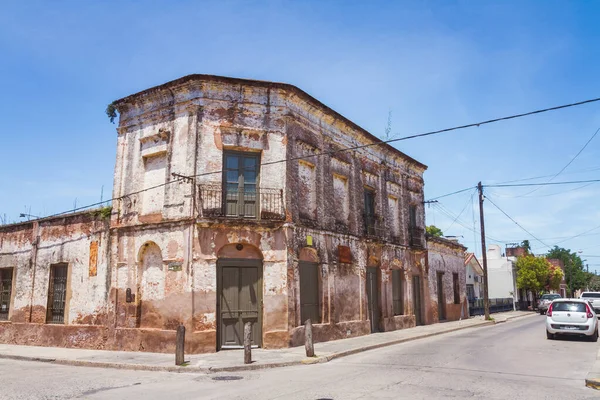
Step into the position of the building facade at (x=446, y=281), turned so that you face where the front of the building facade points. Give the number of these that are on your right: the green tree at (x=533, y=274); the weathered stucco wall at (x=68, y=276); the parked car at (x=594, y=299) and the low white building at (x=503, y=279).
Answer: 1

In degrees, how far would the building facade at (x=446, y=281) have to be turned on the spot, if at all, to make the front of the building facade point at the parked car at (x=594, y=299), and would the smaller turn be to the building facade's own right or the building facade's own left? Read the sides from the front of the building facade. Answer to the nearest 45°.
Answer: approximately 90° to the building facade's own left

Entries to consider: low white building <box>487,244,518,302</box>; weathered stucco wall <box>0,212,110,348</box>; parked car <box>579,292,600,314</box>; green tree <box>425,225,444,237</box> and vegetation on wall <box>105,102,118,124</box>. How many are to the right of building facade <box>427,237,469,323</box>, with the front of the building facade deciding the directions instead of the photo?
2

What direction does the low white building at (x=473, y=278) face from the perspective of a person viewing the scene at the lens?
facing the viewer and to the right of the viewer

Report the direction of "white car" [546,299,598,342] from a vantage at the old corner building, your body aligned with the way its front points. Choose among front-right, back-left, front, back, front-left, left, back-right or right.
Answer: left

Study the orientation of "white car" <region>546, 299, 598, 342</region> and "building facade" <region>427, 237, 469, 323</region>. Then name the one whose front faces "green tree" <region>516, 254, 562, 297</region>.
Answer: the white car

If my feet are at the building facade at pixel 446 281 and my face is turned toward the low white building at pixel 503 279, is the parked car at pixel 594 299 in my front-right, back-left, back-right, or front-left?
front-right

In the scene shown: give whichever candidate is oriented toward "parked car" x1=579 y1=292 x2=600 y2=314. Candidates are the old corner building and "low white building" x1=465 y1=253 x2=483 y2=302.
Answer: the low white building

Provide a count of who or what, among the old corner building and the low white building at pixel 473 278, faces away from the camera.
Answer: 0

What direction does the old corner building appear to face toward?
toward the camera

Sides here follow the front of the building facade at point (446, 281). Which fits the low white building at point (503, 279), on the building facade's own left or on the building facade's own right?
on the building facade's own left

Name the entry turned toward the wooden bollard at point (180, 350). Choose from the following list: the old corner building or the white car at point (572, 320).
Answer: the old corner building

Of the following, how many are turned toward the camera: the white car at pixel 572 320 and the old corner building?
1

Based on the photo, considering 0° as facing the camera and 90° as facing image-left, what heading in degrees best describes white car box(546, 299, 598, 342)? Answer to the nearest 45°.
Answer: approximately 180°

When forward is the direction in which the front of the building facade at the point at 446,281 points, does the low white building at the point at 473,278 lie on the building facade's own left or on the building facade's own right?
on the building facade's own left

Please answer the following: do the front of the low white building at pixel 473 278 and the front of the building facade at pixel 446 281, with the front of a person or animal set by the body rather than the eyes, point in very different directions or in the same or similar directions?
same or similar directions

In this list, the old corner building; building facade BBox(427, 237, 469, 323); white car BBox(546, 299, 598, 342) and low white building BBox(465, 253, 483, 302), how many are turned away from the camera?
1

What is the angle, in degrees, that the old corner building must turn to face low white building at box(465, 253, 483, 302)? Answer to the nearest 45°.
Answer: approximately 135° to its left
